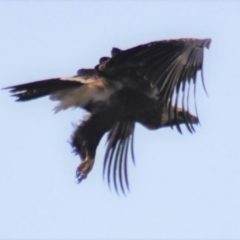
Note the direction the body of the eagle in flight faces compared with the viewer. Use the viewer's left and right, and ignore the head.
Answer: facing to the right of the viewer
